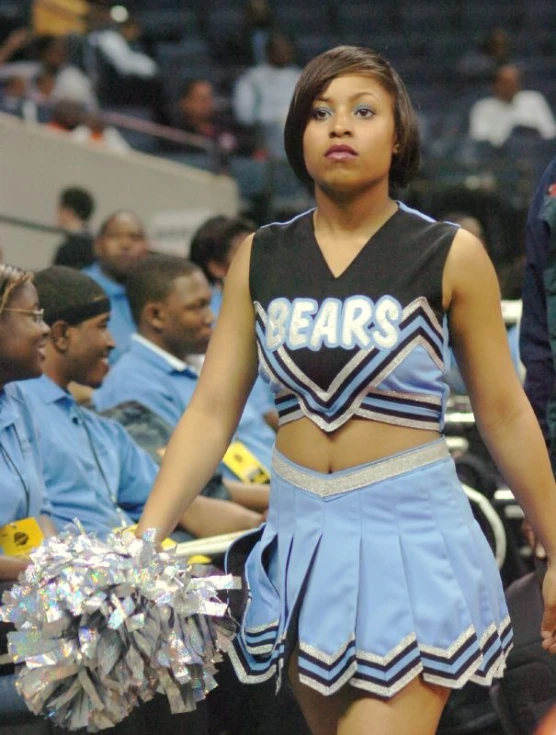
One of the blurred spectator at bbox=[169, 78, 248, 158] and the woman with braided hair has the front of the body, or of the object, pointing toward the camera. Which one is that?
the blurred spectator

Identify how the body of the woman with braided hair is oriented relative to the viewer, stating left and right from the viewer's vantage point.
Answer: facing to the right of the viewer

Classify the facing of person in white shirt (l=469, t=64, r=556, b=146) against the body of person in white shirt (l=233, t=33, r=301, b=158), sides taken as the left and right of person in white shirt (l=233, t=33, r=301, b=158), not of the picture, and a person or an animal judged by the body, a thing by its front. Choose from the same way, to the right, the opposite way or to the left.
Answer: the same way

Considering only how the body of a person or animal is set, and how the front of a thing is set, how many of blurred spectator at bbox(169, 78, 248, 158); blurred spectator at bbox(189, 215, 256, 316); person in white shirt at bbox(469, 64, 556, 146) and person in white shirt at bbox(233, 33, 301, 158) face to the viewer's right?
1

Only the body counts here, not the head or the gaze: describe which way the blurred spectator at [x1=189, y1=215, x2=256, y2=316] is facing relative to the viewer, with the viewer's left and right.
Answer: facing to the right of the viewer

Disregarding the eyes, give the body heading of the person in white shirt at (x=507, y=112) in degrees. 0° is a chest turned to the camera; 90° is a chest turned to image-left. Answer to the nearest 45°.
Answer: approximately 0°

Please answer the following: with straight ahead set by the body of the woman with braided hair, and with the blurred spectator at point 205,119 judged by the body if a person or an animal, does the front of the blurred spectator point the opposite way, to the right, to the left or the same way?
to the right

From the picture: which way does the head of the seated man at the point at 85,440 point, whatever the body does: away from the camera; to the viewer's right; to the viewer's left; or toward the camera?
to the viewer's right

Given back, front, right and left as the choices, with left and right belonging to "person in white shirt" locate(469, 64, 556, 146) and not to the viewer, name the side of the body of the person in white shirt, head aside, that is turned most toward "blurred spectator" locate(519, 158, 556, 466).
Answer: front

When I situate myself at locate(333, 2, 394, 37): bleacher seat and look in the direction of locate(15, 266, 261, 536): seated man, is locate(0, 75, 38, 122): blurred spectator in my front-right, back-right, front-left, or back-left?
front-right

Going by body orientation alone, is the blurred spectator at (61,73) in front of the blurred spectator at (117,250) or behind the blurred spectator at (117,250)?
behind

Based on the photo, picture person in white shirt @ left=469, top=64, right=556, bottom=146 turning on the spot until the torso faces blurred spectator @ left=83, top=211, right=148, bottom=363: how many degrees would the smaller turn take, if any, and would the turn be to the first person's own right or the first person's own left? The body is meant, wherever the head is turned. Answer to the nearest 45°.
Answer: approximately 45° to the first person's own right

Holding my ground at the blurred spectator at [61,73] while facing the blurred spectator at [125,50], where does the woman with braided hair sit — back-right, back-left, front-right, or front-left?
back-right

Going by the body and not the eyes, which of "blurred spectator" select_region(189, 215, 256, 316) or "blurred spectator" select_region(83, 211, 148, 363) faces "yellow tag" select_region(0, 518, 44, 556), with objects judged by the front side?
"blurred spectator" select_region(83, 211, 148, 363)

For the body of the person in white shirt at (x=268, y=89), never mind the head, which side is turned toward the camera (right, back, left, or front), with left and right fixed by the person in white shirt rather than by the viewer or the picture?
front
